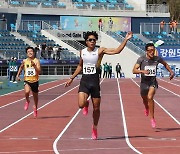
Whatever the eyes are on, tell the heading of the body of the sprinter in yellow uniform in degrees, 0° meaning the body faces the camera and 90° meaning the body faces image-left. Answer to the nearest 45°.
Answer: approximately 0°
